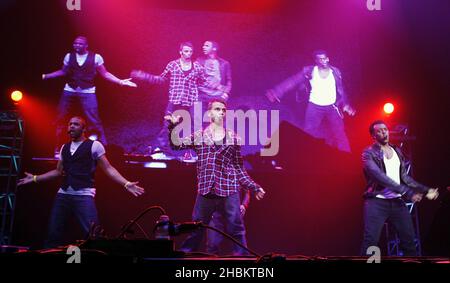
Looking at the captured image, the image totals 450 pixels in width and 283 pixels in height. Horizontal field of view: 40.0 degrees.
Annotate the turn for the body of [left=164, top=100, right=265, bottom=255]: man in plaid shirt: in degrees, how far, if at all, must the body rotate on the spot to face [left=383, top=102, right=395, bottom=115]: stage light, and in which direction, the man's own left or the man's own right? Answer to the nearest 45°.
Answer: approximately 135° to the man's own left

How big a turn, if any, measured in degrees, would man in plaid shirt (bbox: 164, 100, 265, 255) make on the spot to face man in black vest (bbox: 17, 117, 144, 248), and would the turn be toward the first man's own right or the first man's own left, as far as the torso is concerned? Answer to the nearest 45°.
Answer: approximately 90° to the first man's own right

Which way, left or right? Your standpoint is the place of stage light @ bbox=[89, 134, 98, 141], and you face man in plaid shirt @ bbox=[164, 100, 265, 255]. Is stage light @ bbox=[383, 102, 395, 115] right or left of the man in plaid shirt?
left

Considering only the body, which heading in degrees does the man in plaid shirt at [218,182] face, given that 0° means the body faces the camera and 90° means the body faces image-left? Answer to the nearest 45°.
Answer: approximately 0°

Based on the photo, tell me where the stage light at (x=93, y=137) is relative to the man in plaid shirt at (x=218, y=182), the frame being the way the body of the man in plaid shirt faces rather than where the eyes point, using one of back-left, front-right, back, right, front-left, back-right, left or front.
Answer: back-right

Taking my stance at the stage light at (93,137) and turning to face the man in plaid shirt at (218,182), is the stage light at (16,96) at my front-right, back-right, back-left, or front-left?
back-right
